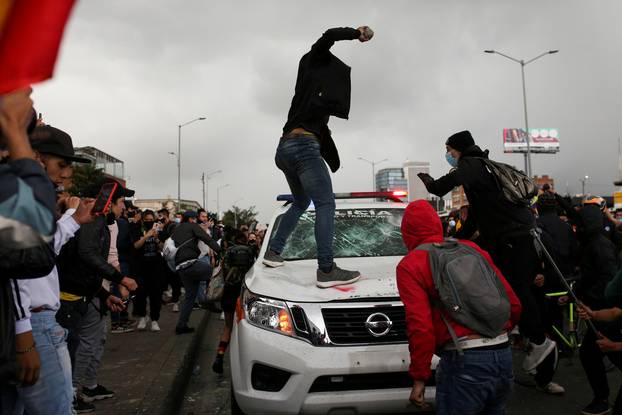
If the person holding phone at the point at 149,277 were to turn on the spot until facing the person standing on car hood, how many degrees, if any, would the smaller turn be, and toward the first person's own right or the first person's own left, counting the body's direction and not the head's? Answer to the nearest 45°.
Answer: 0° — they already face them

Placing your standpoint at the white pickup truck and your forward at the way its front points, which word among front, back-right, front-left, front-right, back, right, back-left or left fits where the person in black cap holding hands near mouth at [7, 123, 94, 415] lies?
front-right

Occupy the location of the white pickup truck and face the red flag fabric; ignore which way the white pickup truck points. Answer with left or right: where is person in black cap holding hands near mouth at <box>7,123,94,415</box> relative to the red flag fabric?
right

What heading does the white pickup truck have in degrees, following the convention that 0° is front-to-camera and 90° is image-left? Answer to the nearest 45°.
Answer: approximately 0°
